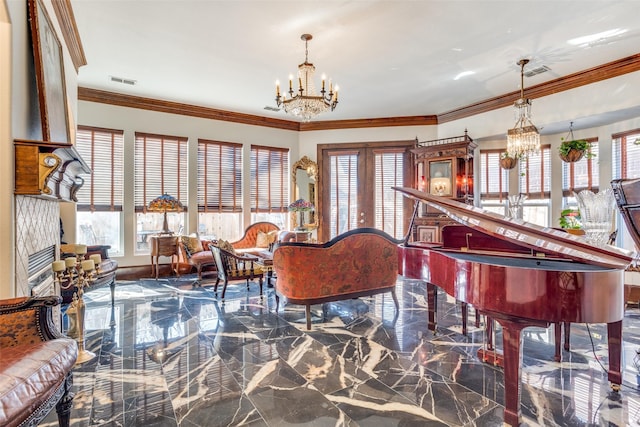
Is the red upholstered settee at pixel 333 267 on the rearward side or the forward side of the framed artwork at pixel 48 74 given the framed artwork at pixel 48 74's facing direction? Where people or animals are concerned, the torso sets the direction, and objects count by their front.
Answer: on the forward side

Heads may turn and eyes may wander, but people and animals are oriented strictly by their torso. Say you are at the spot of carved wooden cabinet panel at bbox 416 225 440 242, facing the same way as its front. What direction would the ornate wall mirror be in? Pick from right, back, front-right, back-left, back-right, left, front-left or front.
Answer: right

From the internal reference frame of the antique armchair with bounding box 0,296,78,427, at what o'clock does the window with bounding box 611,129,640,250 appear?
The window is roughly at 11 o'clock from the antique armchair.

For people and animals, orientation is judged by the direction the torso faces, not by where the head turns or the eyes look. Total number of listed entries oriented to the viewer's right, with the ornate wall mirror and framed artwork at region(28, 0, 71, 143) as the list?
1

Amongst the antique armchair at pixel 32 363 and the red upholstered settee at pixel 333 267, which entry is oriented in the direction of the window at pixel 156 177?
the red upholstered settee

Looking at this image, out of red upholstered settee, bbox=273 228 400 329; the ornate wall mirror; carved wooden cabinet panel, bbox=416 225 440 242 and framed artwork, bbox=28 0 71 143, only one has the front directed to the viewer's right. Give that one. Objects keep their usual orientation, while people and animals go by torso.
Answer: framed artwork, bbox=28 0 71 143

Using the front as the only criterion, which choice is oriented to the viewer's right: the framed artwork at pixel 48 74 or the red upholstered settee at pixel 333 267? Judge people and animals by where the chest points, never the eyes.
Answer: the framed artwork

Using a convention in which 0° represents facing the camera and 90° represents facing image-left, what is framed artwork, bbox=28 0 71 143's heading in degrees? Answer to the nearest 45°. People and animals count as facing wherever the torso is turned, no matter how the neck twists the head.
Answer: approximately 270°

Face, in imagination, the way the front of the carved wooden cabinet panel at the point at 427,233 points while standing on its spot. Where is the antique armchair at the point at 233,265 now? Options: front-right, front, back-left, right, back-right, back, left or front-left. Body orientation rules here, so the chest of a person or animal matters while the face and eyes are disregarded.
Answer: front-right

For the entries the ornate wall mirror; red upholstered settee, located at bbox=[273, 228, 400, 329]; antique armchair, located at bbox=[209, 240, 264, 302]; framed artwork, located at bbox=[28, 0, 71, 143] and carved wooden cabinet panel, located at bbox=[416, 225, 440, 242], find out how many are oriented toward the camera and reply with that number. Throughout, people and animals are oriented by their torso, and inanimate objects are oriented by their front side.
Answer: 2

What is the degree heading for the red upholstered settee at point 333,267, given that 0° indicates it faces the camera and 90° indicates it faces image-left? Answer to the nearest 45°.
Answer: approximately 135°

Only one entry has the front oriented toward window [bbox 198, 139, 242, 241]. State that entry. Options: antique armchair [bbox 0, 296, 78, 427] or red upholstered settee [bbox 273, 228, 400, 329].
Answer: the red upholstered settee

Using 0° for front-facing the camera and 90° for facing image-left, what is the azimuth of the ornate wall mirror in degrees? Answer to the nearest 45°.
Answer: approximately 0°

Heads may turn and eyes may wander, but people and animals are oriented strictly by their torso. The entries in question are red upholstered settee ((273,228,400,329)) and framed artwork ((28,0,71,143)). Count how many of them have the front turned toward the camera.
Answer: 0

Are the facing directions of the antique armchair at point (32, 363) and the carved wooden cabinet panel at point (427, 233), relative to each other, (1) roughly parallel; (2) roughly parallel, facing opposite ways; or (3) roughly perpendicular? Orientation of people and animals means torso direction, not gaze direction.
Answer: roughly perpendicular

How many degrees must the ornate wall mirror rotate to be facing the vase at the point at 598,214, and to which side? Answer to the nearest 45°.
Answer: approximately 45° to its left
